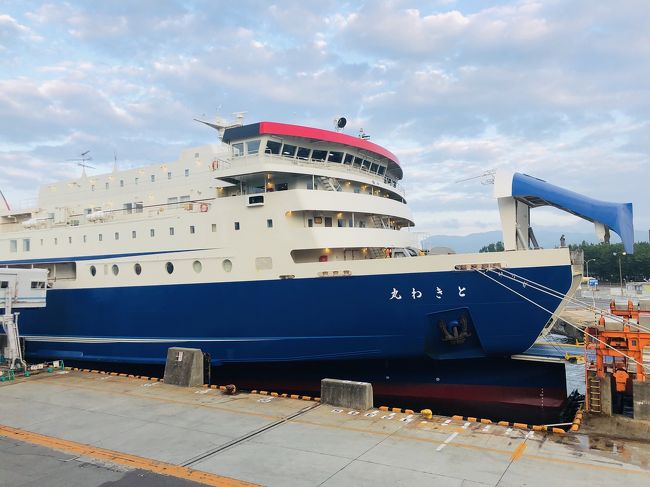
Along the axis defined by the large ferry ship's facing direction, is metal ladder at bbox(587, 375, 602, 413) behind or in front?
in front

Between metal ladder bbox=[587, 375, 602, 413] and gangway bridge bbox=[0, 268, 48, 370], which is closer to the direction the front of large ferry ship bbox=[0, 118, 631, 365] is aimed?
the metal ladder

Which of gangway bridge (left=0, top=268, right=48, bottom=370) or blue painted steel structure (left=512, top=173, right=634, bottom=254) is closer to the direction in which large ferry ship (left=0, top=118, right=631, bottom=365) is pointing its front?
the blue painted steel structure

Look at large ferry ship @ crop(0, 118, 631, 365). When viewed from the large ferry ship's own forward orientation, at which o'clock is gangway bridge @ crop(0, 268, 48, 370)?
The gangway bridge is roughly at 5 o'clock from the large ferry ship.

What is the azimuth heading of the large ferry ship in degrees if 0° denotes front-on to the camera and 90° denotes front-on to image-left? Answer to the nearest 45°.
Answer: approximately 315°
